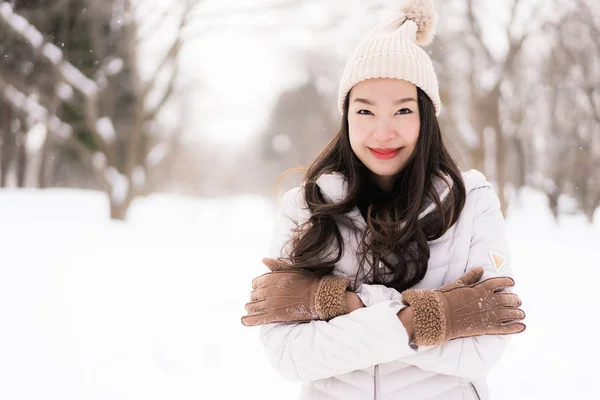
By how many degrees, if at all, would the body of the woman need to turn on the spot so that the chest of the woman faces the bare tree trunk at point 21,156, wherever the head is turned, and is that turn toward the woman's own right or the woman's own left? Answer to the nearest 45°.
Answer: approximately 135° to the woman's own right

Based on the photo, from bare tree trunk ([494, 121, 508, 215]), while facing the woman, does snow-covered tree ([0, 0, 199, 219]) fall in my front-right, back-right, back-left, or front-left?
front-right

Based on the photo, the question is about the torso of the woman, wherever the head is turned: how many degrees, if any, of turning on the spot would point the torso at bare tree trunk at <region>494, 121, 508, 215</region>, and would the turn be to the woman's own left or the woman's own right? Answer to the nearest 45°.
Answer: approximately 180°

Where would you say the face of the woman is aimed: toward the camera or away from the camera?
toward the camera

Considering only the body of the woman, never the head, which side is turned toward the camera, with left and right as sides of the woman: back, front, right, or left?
front

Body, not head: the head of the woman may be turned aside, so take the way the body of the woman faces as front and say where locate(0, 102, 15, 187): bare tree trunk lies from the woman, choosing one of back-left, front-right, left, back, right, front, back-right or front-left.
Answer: back-right

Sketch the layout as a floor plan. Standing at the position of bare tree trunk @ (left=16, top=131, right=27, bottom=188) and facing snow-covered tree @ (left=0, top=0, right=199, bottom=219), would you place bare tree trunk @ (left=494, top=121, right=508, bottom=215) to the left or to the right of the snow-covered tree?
left

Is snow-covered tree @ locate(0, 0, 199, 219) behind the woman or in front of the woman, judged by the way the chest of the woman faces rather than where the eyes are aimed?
behind
